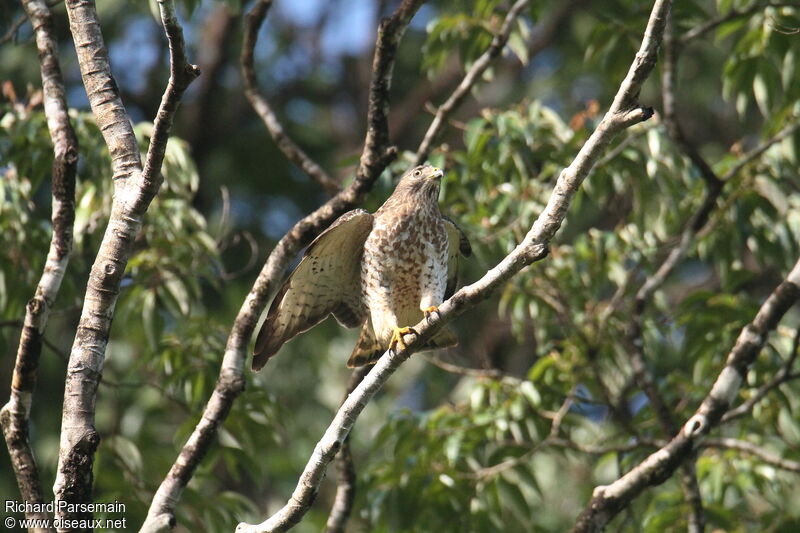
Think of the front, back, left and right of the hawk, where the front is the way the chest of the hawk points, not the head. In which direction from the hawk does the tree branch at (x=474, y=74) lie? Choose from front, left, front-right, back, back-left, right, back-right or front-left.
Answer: left

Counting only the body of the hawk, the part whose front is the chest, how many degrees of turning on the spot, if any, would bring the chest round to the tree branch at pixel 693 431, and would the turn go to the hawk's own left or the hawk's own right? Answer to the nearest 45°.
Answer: approximately 45° to the hawk's own left

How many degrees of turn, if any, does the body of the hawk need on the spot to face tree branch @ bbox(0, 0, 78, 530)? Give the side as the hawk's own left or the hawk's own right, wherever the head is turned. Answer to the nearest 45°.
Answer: approximately 90° to the hawk's own right

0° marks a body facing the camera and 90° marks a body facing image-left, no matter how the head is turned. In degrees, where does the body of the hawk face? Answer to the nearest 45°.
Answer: approximately 315°

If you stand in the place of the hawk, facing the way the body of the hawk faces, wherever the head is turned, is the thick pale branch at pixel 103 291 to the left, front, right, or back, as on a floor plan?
right

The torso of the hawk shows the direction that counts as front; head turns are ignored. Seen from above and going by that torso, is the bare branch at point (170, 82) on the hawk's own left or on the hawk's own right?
on the hawk's own right

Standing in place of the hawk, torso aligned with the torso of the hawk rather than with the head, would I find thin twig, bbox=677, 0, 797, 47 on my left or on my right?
on my left

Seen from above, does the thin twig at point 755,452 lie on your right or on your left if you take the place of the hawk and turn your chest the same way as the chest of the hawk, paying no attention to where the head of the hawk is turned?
on your left
